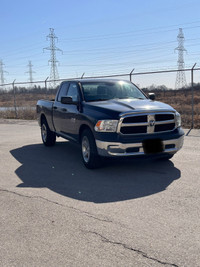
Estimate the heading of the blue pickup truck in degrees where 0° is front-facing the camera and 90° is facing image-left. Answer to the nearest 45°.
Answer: approximately 315°
